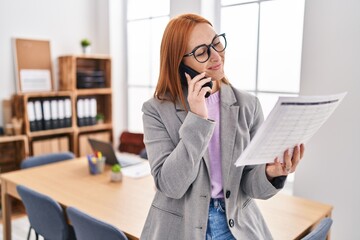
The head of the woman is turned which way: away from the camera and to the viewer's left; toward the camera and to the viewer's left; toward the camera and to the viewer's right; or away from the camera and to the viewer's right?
toward the camera and to the viewer's right

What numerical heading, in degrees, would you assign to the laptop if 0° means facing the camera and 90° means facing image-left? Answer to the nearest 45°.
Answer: approximately 270°

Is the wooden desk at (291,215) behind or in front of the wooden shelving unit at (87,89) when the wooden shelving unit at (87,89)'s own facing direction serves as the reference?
in front

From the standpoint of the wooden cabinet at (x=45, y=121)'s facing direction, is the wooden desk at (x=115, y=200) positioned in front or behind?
in front

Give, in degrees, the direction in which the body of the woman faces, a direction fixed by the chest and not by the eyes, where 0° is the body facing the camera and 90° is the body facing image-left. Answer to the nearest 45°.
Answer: approximately 315°

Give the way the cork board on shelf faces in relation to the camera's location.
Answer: facing the viewer and to the right of the viewer
